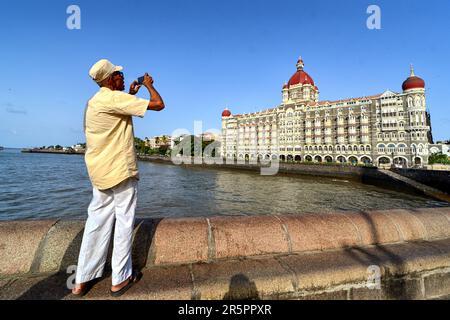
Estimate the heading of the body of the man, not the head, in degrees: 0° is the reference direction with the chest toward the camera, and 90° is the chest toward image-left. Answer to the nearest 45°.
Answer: approximately 225°

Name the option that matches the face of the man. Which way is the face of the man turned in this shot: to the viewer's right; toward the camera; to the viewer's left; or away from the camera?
to the viewer's right
